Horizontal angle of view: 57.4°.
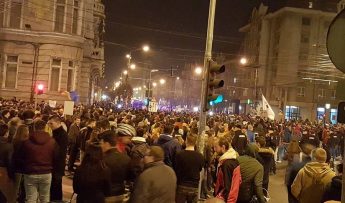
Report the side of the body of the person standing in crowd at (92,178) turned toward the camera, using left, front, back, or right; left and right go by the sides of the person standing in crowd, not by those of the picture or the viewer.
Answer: back

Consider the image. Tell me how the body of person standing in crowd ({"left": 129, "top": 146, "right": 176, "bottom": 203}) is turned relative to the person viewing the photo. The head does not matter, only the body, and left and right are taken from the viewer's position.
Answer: facing away from the viewer and to the left of the viewer

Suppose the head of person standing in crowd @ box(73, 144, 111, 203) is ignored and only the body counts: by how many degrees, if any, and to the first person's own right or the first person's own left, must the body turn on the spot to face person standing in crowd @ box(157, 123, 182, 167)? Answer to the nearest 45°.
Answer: approximately 45° to the first person's own right

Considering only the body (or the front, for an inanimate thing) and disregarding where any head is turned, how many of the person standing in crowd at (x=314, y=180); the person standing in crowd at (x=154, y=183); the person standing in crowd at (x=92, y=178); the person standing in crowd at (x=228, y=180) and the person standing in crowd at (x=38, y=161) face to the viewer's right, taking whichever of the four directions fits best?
0

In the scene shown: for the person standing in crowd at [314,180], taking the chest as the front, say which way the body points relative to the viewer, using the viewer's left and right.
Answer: facing away from the viewer

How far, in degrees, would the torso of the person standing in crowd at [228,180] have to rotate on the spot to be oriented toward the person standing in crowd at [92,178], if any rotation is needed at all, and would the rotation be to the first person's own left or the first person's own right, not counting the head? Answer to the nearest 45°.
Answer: approximately 45° to the first person's own left

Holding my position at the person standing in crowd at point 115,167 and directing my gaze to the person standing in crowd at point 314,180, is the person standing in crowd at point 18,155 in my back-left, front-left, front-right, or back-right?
back-left

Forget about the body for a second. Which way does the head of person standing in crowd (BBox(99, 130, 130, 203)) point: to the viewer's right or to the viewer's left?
to the viewer's left
